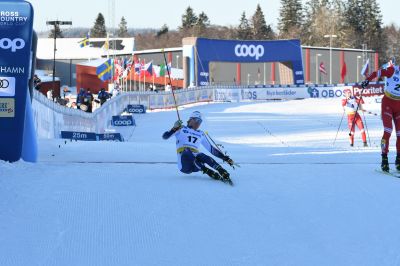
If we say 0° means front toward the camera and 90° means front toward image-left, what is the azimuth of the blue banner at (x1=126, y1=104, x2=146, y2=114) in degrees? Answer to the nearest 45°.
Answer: approximately 0°

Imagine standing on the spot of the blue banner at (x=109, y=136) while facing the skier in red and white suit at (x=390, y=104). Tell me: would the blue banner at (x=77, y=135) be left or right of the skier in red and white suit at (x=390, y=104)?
right

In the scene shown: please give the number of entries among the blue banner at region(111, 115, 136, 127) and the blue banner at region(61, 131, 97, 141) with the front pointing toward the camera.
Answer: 2

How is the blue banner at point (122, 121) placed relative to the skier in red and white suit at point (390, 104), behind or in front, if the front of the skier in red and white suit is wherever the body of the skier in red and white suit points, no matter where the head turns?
behind

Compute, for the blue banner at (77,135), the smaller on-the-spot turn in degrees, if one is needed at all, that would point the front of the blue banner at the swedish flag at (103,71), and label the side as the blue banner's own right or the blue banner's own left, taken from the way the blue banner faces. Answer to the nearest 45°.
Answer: approximately 180°
